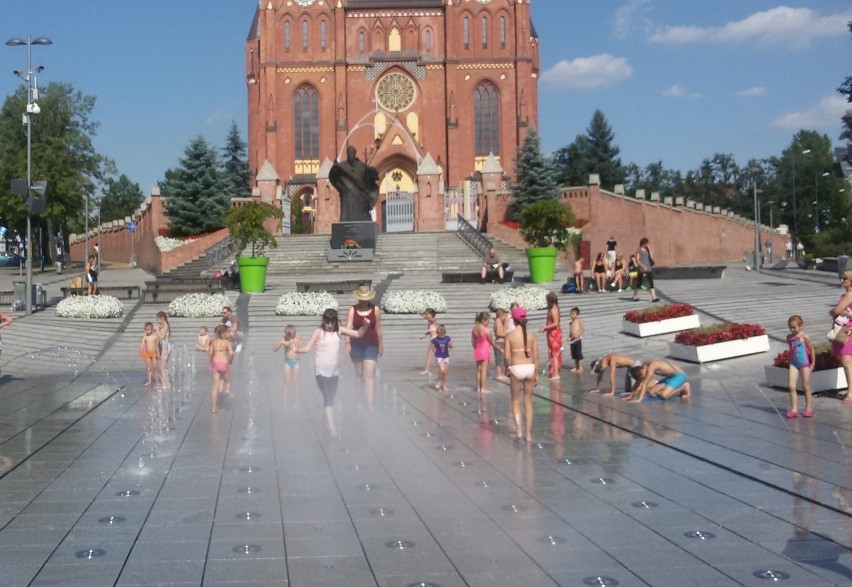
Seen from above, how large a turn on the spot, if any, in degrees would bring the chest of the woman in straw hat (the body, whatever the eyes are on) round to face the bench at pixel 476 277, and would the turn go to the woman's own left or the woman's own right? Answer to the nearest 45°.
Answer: approximately 180°

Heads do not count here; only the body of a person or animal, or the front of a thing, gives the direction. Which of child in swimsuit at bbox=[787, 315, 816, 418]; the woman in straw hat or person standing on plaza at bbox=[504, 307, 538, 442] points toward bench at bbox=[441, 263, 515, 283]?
the person standing on plaza

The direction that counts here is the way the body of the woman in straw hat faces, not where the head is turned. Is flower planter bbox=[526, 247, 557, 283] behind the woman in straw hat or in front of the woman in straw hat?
behind

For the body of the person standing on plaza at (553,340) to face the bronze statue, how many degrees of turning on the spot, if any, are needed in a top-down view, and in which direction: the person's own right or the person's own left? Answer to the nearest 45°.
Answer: approximately 90° to the person's own right

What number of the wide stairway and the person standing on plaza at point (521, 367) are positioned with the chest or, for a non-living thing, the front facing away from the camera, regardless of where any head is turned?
1

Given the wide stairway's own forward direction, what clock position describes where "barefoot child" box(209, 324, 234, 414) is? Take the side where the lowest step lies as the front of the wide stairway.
The barefoot child is roughly at 12 o'clock from the wide stairway.

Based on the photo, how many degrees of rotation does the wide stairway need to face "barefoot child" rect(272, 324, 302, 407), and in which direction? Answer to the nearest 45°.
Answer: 0° — it already faces them

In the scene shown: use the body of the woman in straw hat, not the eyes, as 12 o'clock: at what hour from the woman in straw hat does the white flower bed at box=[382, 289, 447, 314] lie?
The white flower bed is roughly at 6 o'clock from the woman in straw hat.

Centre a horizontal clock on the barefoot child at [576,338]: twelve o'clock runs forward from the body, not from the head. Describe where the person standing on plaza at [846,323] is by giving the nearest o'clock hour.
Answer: The person standing on plaza is roughly at 8 o'clock from the barefoot child.

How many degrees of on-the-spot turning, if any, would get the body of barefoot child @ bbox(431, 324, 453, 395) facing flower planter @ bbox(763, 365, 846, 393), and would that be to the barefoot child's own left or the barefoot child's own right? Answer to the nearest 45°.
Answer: approximately 90° to the barefoot child's own left

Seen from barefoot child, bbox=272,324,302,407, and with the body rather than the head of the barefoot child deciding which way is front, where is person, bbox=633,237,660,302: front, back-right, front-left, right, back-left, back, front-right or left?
back-left

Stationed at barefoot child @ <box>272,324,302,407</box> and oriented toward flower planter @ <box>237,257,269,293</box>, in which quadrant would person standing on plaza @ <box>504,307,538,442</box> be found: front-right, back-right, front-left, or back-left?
back-right

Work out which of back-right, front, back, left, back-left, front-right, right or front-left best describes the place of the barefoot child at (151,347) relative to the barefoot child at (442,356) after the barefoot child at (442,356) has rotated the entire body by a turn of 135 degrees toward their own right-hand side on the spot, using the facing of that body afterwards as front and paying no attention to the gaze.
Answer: front-left
